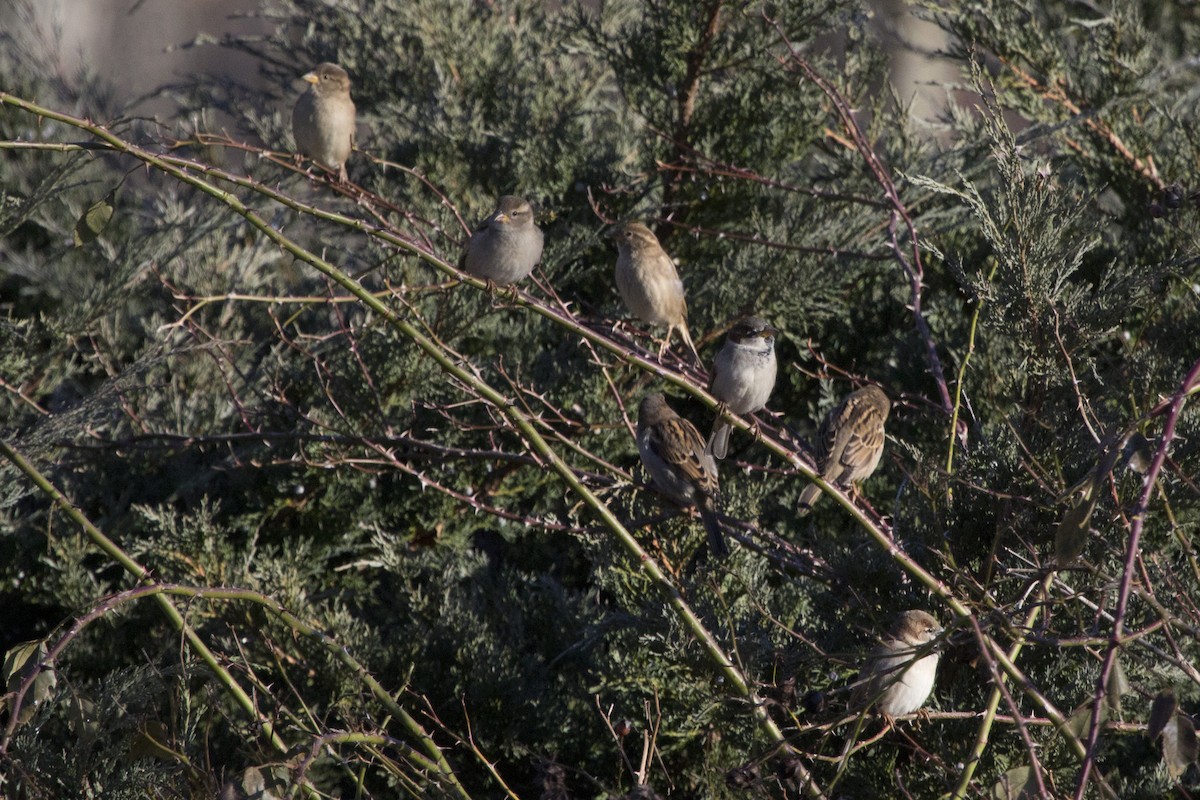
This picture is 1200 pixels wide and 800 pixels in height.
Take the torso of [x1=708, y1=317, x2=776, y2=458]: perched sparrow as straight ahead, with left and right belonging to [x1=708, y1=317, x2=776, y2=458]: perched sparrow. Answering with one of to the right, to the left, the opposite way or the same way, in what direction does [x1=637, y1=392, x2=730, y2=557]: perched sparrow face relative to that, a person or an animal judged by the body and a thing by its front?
the opposite way

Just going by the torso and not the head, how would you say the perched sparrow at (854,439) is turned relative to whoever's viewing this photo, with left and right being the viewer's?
facing away from the viewer and to the right of the viewer

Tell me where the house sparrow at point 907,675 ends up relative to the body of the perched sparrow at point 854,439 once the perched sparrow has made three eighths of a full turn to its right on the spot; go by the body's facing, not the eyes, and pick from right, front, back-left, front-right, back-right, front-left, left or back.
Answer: front

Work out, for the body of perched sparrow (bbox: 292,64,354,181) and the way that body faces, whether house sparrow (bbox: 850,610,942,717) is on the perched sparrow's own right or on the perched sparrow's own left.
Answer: on the perched sparrow's own left

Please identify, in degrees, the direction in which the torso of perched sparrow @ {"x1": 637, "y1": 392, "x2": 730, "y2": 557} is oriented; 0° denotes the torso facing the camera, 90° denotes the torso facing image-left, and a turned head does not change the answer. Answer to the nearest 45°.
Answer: approximately 135°

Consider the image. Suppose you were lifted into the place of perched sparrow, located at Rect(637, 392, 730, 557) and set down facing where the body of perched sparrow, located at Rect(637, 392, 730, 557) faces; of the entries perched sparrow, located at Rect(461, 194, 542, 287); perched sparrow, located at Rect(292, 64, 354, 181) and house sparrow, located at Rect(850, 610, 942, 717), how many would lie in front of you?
2

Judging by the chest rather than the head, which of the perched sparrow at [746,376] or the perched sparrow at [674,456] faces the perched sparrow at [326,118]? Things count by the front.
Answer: the perched sparrow at [674,456]

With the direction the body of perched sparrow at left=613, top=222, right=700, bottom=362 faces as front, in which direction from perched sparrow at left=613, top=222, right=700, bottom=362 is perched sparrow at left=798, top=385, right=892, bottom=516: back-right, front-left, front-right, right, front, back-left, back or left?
left

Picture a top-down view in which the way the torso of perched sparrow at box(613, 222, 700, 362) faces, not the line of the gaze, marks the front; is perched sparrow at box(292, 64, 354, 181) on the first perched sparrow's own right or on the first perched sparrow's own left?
on the first perched sparrow's own right
